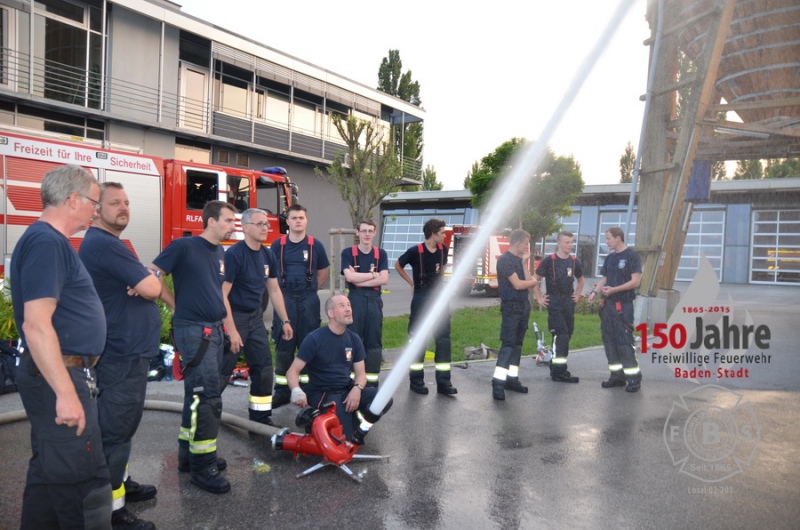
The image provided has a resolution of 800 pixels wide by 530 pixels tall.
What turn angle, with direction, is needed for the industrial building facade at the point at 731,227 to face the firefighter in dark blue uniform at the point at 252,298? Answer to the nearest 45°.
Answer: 0° — it already faces them

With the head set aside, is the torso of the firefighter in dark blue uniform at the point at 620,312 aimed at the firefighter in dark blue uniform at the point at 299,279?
yes

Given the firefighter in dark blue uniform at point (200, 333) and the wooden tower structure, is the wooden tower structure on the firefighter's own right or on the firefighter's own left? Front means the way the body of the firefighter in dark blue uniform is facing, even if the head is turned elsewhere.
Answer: on the firefighter's own left

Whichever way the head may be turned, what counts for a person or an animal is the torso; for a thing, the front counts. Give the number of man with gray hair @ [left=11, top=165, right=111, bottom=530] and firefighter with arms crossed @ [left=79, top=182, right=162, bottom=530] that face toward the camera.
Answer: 0

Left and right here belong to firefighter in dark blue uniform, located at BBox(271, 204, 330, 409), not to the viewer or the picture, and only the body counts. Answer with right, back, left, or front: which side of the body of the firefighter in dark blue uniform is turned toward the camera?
front

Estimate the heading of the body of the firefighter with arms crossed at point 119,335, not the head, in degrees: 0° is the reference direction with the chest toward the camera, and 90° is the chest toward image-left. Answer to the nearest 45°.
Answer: approximately 270°

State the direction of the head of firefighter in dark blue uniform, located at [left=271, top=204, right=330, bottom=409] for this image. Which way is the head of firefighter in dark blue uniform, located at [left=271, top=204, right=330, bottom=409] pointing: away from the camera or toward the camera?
toward the camera

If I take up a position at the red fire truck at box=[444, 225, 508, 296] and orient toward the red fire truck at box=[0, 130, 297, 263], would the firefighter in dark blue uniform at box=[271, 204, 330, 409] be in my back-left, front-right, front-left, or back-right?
front-left

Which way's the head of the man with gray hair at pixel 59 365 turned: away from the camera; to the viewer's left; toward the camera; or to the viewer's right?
to the viewer's right

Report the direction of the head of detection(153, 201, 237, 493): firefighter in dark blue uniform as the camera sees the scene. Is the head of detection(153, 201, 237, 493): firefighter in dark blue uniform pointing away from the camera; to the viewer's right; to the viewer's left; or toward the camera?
to the viewer's right

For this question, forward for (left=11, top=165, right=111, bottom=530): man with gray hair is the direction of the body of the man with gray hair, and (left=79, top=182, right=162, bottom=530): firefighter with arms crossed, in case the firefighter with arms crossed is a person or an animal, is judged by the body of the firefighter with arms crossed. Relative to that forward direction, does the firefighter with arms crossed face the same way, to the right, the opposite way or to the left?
the same way

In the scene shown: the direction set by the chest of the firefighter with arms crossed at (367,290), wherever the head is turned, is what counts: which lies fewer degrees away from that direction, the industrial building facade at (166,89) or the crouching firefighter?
the crouching firefighter

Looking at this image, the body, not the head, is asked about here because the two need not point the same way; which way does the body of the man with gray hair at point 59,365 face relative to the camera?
to the viewer's right

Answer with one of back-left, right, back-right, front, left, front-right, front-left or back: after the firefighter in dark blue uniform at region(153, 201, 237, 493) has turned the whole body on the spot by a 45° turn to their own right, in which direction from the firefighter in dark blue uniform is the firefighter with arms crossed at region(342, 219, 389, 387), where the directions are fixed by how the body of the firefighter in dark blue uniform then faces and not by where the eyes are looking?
back-left

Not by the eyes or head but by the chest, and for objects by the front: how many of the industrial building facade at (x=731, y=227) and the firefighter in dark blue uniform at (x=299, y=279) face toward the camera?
2

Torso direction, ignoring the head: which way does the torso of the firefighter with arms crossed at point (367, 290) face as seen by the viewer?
toward the camera
